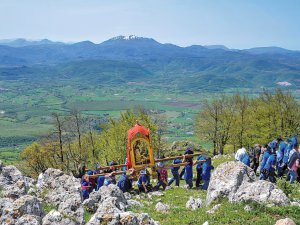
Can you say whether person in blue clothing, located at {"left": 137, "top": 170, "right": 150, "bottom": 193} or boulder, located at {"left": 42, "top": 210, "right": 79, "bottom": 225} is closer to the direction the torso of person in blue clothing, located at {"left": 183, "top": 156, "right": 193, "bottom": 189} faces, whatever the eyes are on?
the person in blue clothing

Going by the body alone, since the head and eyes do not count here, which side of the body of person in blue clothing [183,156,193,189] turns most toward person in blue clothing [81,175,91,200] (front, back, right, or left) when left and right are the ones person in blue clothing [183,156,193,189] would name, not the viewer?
front

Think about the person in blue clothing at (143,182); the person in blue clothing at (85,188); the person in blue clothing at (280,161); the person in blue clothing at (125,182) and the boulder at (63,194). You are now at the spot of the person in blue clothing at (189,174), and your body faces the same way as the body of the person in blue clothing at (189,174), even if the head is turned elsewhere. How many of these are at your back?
1

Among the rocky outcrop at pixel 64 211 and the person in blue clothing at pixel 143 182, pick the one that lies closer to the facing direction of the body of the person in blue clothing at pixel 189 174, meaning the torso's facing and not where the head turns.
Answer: the person in blue clothing

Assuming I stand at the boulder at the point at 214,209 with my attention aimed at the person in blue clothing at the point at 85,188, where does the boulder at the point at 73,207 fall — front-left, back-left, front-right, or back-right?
front-left

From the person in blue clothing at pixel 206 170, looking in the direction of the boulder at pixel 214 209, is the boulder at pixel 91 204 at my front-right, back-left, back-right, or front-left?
front-right

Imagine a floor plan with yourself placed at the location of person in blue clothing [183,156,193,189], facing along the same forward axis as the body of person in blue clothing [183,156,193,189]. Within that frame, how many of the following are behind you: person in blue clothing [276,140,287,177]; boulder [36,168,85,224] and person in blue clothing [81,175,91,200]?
1

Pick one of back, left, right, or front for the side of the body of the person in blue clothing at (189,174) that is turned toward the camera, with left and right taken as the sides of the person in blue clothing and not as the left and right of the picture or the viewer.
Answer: left
